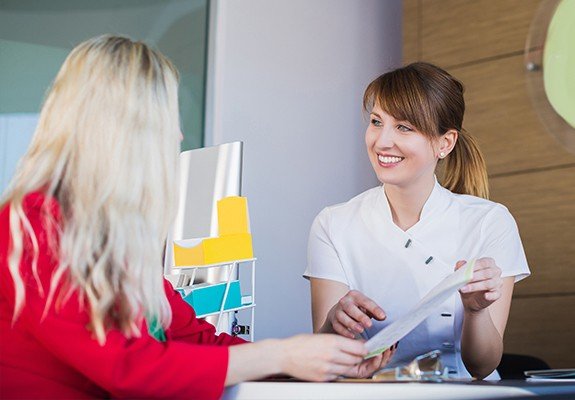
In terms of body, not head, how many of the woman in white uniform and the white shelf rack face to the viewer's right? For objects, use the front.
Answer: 0

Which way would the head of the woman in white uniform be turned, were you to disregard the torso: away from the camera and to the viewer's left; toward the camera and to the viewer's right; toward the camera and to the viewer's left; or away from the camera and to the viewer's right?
toward the camera and to the viewer's left

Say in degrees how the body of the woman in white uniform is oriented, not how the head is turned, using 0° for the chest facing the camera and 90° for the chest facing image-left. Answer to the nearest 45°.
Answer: approximately 0°

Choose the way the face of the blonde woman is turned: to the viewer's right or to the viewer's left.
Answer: to the viewer's right

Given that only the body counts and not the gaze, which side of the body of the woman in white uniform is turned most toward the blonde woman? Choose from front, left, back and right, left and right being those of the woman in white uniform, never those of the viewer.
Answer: front

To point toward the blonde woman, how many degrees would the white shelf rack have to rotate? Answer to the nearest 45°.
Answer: approximately 45° to its left

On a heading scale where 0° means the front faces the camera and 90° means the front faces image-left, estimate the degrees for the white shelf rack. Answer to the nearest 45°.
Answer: approximately 45°

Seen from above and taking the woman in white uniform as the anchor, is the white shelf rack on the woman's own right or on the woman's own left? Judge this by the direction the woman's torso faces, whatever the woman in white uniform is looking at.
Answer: on the woman's own right

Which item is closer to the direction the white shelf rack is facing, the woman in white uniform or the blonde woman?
the blonde woman

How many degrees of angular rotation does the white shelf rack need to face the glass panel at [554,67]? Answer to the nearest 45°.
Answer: approximately 90° to its left

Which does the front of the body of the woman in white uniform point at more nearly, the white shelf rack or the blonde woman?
the blonde woman
